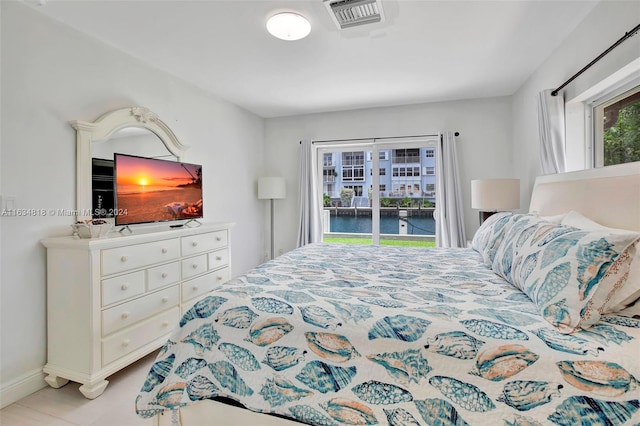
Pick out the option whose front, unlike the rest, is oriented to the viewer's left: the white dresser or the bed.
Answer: the bed

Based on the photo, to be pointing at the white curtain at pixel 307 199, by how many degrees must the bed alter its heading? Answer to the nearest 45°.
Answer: approximately 90° to its right

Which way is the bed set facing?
to the viewer's left

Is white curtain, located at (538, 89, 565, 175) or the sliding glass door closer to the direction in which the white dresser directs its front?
the white curtain

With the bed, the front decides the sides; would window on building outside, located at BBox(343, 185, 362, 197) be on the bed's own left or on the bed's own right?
on the bed's own right

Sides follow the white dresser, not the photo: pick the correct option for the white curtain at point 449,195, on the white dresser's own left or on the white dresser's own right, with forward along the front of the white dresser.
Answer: on the white dresser's own left

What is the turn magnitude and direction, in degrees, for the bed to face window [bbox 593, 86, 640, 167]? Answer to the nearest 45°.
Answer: approximately 135° to its right

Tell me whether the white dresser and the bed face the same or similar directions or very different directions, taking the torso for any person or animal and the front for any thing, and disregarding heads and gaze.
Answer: very different directions

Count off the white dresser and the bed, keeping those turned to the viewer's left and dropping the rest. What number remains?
1

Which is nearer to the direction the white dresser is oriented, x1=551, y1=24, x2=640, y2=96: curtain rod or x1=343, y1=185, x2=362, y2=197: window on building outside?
the curtain rod

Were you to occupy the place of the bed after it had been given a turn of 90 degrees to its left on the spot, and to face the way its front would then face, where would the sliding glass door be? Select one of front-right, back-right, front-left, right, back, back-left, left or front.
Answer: back

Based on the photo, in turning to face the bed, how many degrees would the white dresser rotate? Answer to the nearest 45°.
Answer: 0° — it already faces it
